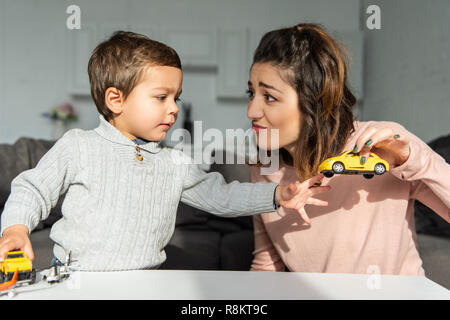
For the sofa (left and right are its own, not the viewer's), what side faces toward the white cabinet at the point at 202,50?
back

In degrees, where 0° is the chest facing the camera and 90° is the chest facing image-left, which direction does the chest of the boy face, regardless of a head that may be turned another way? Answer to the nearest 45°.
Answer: approximately 315°

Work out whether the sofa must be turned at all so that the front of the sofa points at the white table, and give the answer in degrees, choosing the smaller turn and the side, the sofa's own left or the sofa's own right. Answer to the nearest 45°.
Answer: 0° — it already faces it

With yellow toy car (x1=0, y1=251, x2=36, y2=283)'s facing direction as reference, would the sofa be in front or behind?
behind

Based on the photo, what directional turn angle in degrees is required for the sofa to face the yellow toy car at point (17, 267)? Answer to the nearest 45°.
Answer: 0° — it already faces it
